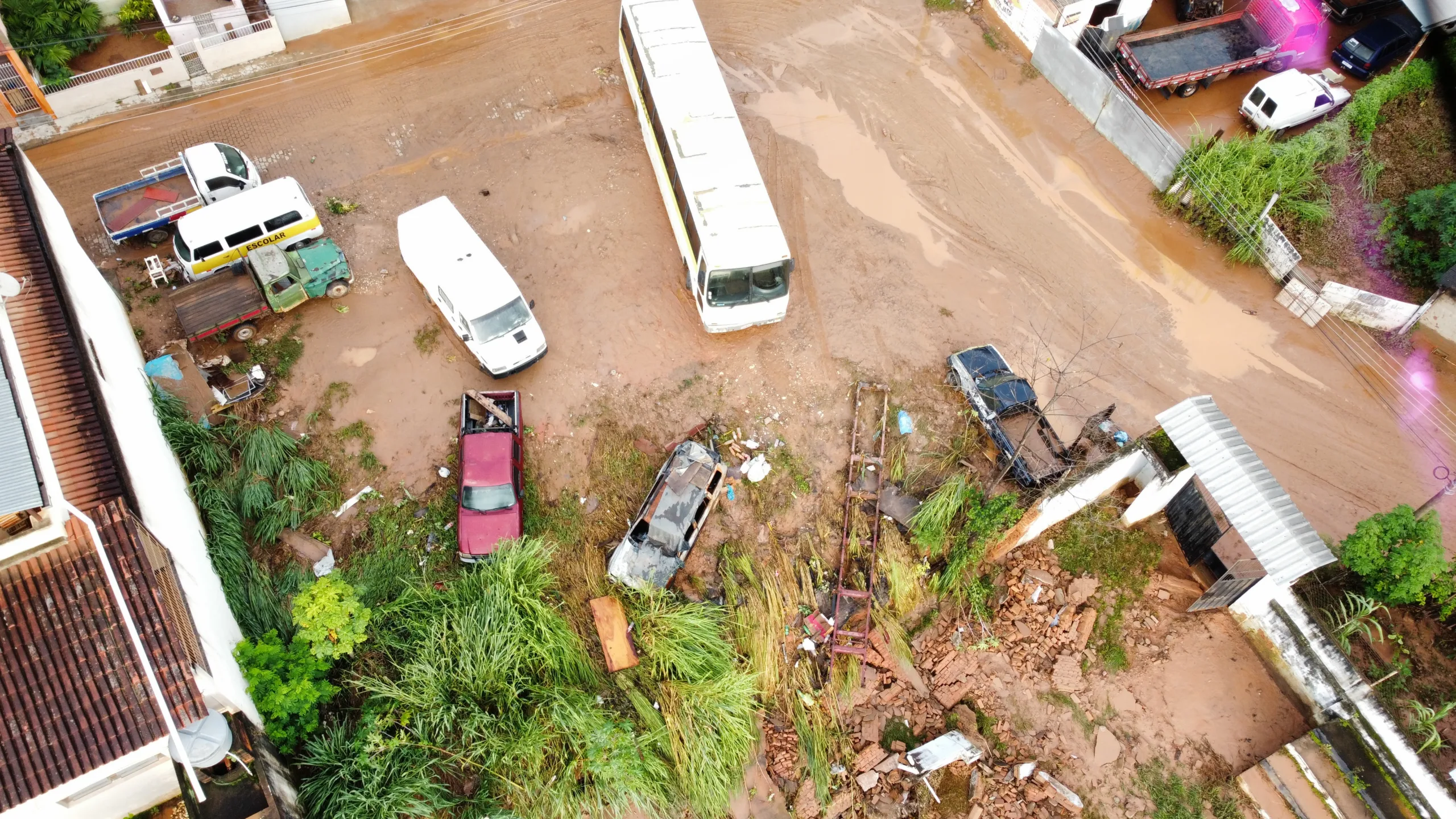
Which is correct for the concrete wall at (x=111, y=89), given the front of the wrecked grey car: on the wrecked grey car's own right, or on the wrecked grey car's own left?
on the wrecked grey car's own right

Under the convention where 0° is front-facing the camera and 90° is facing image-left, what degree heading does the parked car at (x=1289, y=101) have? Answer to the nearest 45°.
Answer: approximately 225°

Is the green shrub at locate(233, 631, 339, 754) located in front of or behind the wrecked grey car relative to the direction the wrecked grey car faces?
in front

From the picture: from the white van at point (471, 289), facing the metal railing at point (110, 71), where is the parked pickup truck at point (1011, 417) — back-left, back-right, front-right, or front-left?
back-right

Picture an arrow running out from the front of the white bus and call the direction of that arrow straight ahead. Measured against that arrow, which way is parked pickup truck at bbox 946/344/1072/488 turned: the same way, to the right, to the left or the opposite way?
the opposite way

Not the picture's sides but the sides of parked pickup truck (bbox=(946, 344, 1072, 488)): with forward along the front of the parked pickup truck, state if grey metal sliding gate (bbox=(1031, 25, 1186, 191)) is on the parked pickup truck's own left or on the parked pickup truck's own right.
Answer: on the parked pickup truck's own right

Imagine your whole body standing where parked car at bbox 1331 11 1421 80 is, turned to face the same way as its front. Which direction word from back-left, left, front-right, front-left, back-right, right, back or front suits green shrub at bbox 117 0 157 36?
back

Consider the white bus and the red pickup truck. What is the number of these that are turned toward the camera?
2

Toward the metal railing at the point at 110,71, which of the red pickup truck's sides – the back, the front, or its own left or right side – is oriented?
back

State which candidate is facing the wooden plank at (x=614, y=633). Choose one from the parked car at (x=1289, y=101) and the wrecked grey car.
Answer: the wrecked grey car

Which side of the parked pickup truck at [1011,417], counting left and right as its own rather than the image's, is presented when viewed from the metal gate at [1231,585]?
back
